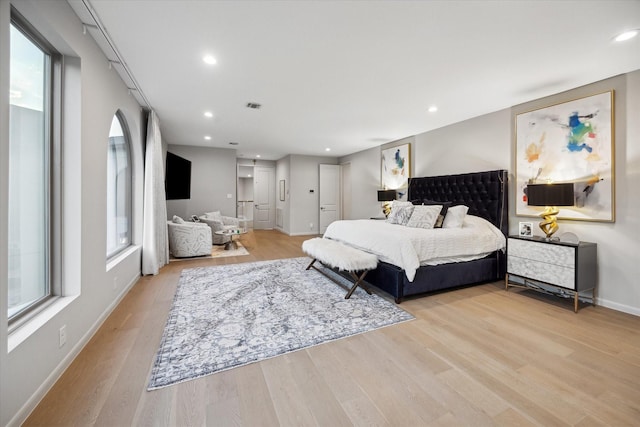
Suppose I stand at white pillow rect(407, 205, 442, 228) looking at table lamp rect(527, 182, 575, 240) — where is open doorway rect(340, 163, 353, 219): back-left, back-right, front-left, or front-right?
back-left

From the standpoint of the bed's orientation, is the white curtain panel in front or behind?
in front

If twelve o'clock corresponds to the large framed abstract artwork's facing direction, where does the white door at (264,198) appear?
The white door is roughly at 2 o'clock from the large framed abstract artwork.

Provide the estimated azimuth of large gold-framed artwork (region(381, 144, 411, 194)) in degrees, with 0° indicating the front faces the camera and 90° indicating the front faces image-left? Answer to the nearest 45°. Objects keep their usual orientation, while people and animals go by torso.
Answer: approximately 45°

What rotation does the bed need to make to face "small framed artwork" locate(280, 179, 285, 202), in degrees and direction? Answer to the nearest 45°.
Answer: approximately 90° to its right

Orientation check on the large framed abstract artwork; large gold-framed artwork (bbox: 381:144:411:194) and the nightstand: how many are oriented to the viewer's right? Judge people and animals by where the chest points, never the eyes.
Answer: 0

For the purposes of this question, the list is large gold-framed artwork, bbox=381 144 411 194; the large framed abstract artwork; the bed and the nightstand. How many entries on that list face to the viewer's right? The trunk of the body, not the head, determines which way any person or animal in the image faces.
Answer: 0

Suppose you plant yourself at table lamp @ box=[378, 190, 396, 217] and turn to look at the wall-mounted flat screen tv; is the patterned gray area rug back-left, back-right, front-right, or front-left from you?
front-left

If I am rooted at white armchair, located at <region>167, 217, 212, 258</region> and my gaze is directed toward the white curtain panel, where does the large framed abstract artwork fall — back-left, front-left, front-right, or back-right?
front-left

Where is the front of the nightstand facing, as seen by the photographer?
facing the viewer and to the left of the viewer

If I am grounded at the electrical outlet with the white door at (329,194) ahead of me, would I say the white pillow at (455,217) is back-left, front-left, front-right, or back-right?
front-right

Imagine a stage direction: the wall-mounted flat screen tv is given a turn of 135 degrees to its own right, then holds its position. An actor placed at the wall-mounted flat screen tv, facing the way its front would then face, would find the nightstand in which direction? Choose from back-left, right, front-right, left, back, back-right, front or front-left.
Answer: back-left

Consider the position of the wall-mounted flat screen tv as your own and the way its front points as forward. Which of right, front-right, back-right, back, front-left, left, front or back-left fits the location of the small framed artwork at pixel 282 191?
left

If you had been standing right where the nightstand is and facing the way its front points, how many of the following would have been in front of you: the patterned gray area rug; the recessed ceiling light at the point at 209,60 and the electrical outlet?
3
